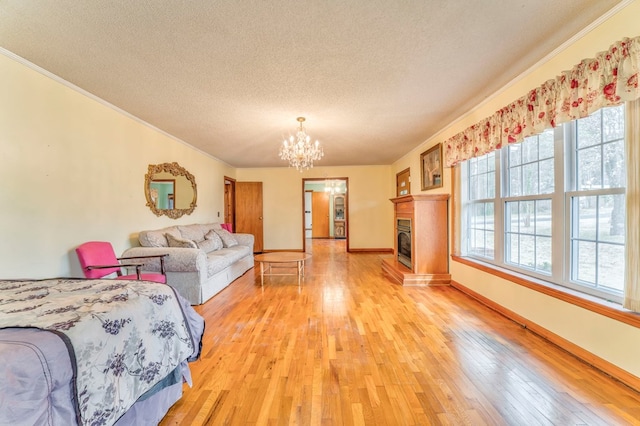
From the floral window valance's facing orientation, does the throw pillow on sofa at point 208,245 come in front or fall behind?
in front

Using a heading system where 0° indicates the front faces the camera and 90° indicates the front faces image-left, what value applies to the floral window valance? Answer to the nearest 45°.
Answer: approximately 45°

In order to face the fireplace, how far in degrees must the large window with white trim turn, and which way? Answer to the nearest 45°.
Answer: approximately 90° to its right

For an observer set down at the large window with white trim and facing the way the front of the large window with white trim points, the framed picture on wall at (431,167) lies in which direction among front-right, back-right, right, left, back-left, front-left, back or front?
right

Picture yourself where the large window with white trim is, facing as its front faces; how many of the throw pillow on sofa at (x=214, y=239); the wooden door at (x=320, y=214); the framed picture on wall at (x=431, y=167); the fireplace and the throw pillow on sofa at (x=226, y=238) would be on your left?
0

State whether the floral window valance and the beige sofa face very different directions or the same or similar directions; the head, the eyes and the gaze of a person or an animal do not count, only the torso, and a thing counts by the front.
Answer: very different directions

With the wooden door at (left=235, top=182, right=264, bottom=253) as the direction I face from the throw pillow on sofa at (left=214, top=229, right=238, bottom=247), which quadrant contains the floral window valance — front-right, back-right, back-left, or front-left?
back-right

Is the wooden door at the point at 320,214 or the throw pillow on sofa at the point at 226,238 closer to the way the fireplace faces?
the throw pillow on sofa

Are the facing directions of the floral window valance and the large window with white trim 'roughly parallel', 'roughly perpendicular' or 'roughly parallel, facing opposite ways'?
roughly parallel

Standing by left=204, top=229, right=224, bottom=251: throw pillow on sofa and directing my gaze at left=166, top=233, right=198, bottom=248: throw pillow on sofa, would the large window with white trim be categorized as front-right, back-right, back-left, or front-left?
front-left

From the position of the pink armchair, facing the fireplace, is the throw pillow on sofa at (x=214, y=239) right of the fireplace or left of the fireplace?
left

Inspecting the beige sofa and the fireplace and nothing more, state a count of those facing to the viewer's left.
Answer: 1

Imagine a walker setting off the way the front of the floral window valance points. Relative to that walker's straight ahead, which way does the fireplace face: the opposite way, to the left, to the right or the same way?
the same way

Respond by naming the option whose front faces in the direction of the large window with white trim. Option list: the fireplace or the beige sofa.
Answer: the beige sofa

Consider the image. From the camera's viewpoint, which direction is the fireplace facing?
to the viewer's left

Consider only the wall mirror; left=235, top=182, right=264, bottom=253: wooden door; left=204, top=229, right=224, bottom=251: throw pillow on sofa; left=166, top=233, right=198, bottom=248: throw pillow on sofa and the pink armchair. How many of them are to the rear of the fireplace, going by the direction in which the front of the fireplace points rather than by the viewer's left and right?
0

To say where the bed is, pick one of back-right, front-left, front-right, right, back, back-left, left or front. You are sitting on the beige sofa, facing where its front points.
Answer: front-right

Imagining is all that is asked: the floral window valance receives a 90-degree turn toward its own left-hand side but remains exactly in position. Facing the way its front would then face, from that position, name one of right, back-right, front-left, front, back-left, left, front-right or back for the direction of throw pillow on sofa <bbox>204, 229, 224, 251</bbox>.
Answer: back-right

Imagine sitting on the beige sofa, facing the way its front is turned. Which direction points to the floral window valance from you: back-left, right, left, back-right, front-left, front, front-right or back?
front

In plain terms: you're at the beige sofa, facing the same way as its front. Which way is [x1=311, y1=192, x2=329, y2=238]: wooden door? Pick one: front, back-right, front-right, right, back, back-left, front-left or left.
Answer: left

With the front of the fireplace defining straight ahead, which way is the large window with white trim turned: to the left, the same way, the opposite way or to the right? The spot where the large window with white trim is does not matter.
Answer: the same way

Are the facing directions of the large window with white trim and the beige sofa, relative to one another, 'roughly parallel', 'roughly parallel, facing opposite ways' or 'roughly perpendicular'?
roughly parallel, facing opposite ways

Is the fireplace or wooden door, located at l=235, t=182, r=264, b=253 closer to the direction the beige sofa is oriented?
the fireplace

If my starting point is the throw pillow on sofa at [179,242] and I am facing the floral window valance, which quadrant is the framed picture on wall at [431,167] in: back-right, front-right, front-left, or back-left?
front-left
